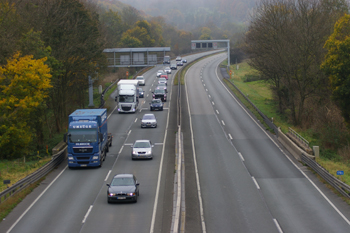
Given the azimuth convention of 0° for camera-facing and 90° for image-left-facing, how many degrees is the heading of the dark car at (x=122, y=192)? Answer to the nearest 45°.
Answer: approximately 0°

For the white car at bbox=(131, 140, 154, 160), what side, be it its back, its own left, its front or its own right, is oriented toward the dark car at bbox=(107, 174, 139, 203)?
front

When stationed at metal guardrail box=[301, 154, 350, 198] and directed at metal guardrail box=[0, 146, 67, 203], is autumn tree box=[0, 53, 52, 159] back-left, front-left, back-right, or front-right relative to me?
front-right

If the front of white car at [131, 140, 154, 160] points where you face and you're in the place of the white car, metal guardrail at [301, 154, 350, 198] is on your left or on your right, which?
on your left

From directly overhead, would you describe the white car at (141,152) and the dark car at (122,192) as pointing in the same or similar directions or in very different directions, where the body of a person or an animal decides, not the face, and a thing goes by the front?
same or similar directions

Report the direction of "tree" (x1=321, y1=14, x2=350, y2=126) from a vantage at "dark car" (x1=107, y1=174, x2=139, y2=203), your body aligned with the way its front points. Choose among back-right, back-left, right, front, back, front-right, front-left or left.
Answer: back-left

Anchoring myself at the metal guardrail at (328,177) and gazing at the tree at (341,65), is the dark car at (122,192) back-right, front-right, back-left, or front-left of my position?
back-left

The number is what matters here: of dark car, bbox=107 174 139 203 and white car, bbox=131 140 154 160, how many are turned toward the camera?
2

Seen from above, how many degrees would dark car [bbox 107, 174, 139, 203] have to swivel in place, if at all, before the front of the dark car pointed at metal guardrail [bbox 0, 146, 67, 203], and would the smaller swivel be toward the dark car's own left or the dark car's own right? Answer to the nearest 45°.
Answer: approximately 135° to the dark car's own right
